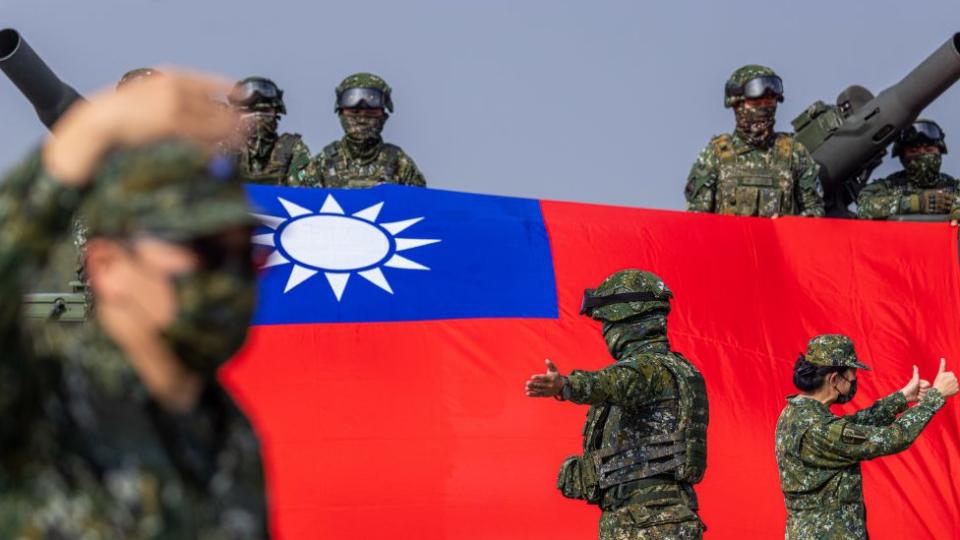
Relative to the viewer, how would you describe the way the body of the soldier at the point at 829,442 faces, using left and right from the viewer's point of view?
facing to the right of the viewer

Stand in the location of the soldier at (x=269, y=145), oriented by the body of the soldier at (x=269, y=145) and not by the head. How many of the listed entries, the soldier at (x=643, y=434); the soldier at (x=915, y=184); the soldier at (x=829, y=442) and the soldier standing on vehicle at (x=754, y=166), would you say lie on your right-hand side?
0

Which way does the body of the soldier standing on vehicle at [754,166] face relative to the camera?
toward the camera

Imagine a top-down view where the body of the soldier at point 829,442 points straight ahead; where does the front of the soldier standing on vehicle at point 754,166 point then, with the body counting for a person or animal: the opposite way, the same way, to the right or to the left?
to the right

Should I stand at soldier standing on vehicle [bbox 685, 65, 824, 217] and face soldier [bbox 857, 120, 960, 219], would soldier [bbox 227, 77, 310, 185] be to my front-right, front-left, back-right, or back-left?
back-left

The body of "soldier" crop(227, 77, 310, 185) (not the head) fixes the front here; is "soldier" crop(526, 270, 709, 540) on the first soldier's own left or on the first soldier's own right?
on the first soldier's own left

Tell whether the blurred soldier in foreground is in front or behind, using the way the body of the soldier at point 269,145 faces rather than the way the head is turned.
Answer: in front

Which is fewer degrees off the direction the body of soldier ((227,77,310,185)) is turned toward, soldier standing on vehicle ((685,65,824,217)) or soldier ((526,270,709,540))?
the soldier

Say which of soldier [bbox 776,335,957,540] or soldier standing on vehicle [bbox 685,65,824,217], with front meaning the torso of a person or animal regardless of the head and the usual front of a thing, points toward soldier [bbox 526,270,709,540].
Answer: the soldier standing on vehicle

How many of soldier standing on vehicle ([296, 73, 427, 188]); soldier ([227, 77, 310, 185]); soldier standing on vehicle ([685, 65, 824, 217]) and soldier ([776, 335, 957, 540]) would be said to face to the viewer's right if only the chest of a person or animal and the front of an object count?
1

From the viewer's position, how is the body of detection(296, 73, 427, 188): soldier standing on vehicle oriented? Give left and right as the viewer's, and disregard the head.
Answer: facing the viewer

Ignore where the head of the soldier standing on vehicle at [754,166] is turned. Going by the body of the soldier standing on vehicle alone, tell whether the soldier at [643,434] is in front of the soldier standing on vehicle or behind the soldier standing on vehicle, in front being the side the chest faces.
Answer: in front

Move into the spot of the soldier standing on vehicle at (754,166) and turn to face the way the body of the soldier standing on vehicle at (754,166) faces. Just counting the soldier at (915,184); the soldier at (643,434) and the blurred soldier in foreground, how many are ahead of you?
2

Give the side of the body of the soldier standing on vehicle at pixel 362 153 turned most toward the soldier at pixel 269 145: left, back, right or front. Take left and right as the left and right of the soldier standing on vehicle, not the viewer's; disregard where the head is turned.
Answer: right
